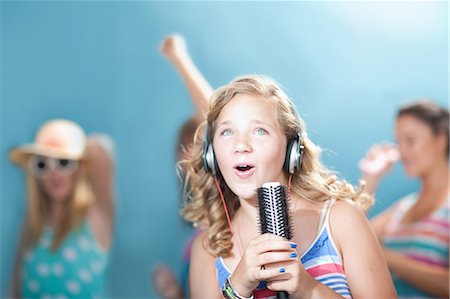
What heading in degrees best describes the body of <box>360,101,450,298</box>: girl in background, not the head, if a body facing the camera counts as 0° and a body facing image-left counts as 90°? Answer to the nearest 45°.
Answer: approximately 45°
